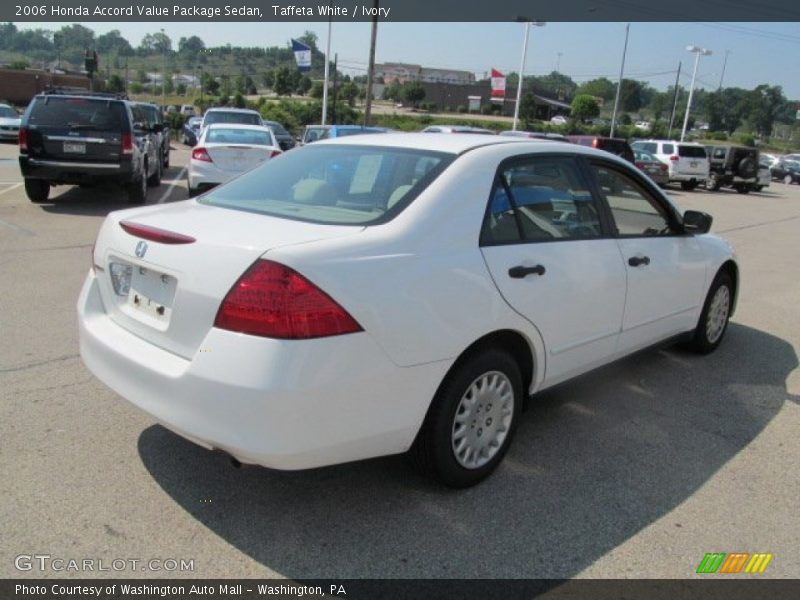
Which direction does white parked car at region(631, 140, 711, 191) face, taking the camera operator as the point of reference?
facing away from the viewer and to the left of the viewer

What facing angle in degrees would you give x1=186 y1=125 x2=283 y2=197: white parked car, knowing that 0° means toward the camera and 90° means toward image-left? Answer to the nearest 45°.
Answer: approximately 180°

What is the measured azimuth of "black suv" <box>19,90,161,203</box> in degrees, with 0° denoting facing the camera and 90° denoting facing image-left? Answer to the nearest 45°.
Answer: approximately 180°

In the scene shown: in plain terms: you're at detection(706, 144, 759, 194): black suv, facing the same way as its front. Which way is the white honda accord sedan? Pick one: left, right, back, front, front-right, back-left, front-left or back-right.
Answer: back-left

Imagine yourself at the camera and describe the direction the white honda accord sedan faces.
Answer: facing away from the viewer and to the right of the viewer

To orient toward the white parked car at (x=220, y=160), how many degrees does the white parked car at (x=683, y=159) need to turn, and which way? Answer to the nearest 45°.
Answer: approximately 135° to its left

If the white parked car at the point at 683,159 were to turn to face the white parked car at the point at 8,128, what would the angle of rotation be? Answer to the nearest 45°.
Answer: approximately 45° to its left

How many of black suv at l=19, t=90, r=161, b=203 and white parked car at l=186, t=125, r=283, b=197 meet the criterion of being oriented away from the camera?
2

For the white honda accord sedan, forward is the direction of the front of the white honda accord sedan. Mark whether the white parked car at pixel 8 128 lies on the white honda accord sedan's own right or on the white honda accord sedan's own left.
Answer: on the white honda accord sedan's own left

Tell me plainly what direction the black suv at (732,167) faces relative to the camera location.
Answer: facing away from the viewer and to the left of the viewer

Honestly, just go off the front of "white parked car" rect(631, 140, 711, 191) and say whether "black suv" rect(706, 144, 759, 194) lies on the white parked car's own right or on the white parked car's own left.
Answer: on the white parked car's own right

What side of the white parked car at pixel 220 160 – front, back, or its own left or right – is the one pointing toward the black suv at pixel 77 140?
left
